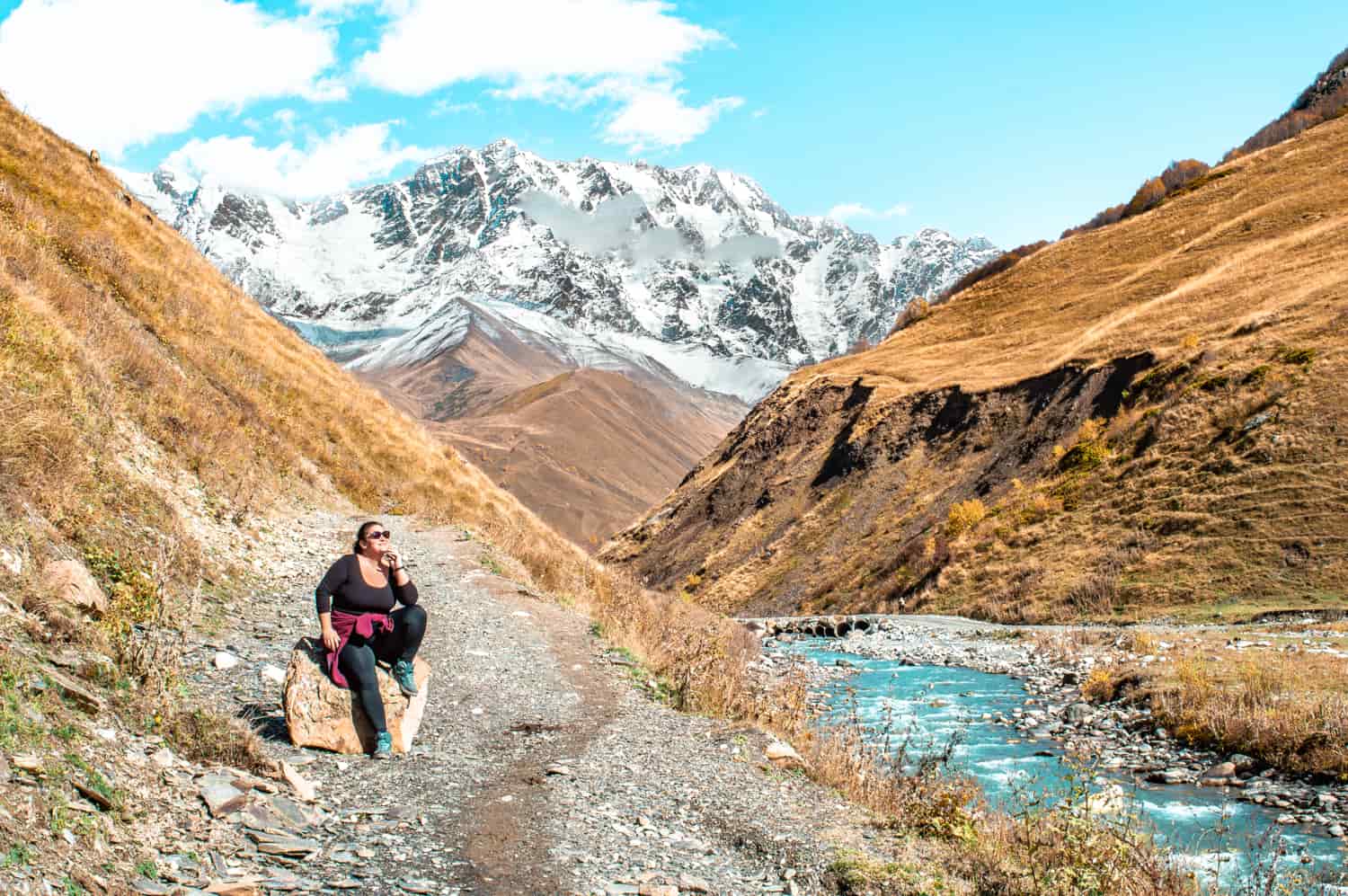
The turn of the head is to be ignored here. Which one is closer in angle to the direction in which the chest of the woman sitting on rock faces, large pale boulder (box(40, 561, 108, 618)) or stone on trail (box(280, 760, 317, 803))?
the stone on trail

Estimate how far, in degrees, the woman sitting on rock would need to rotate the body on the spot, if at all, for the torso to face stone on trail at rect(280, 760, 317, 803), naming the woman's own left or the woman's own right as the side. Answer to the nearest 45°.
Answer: approximately 45° to the woman's own right

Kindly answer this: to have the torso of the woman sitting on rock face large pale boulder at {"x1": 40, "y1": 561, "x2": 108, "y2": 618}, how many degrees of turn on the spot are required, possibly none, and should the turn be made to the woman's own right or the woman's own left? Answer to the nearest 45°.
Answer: approximately 135° to the woman's own right

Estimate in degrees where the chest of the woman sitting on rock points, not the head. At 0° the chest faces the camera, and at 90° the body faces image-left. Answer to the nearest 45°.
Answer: approximately 315°

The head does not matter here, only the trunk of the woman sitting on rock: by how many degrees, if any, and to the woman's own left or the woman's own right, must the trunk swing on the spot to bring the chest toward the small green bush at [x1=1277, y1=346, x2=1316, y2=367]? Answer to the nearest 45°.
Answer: approximately 90° to the woman's own left

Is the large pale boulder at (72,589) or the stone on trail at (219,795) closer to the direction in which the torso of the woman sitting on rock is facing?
the stone on trail
